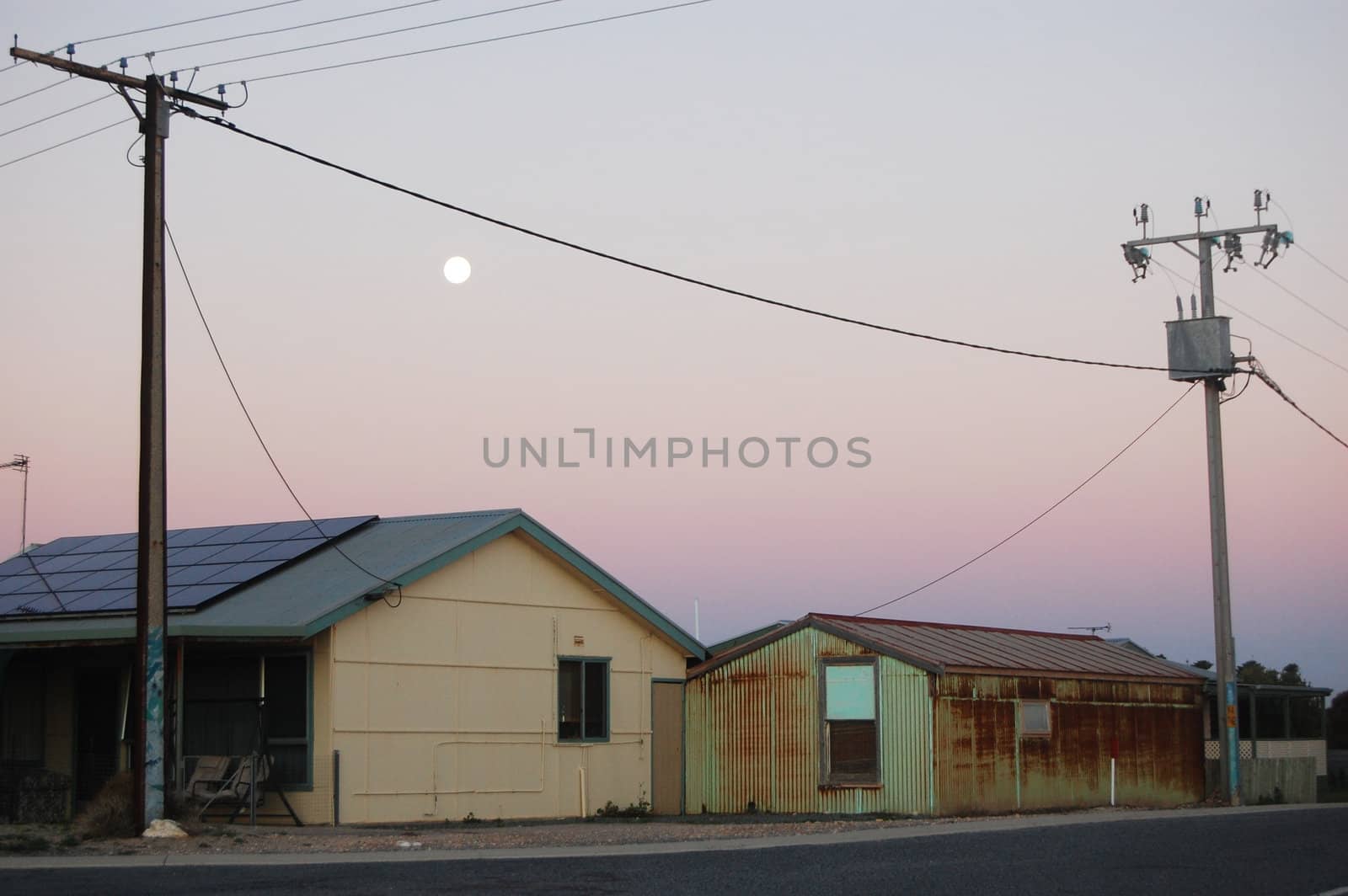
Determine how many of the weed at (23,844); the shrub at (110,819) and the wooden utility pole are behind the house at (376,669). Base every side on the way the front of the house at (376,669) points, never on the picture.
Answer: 0

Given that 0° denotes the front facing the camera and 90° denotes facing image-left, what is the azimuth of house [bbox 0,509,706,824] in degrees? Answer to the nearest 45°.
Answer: approximately 45°

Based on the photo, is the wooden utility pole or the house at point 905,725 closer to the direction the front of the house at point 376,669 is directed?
the wooden utility pole

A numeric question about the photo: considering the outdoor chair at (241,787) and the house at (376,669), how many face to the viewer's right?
0

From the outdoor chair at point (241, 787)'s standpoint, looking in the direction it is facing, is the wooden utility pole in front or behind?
in front

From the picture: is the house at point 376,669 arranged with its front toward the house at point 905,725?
no

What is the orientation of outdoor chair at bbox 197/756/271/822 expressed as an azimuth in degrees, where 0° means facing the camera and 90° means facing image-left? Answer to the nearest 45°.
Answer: approximately 45°

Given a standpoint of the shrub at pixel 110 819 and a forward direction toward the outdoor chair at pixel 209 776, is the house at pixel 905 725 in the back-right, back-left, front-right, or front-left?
front-right

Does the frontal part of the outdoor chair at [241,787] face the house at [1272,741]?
no

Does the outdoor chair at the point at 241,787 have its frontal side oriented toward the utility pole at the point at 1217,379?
no

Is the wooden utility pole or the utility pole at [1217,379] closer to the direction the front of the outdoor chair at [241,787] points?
the wooden utility pole

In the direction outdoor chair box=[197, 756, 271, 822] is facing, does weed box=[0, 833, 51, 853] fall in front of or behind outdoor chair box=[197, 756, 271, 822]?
in front

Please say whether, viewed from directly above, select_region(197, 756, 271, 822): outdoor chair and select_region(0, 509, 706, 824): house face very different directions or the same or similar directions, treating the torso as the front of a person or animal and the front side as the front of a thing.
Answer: same or similar directions
